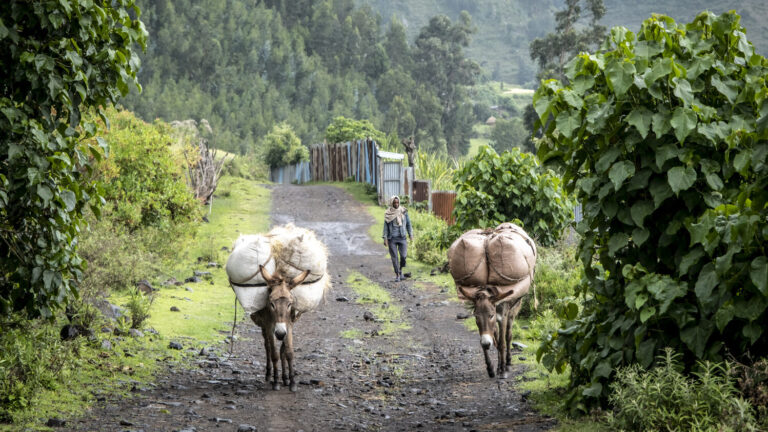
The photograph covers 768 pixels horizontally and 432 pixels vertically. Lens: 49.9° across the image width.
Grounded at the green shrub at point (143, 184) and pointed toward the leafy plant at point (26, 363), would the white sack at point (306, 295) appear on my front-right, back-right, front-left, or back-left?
front-left

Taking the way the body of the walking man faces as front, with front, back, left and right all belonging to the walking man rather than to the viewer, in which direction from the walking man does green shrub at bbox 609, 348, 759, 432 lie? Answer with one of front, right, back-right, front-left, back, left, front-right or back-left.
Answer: front

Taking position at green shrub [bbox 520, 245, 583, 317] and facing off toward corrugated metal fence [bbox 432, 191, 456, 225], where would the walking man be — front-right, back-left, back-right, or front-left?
front-left

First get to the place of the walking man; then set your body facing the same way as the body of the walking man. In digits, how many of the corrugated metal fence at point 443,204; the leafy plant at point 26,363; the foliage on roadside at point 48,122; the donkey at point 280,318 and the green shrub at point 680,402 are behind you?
1

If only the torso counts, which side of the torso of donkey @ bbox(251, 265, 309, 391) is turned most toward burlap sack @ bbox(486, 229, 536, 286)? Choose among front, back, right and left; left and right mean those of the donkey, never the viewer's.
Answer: left

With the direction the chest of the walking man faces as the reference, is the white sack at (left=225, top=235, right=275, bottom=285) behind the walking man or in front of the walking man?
in front

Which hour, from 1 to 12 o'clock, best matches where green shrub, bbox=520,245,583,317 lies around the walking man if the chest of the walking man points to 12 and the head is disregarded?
The green shrub is roughly at 11 o'clock from the walking man.

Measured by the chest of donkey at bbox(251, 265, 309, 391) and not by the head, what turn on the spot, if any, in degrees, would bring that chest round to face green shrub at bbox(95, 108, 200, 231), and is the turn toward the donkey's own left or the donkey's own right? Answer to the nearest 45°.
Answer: approximately 180°

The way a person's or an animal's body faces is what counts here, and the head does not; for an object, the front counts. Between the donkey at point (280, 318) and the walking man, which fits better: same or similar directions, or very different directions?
same or similar directions

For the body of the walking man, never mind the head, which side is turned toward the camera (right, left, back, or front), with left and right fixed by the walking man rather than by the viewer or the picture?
front

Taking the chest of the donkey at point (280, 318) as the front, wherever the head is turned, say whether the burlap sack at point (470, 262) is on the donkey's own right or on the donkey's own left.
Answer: on the donkey's own left

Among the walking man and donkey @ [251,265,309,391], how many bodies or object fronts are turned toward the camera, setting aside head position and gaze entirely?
2

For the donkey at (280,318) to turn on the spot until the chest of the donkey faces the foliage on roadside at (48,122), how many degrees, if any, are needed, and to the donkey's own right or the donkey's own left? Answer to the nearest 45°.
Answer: approximately 45° to the donkey's own right

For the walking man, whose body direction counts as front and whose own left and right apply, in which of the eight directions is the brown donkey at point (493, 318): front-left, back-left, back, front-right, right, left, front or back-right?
front
